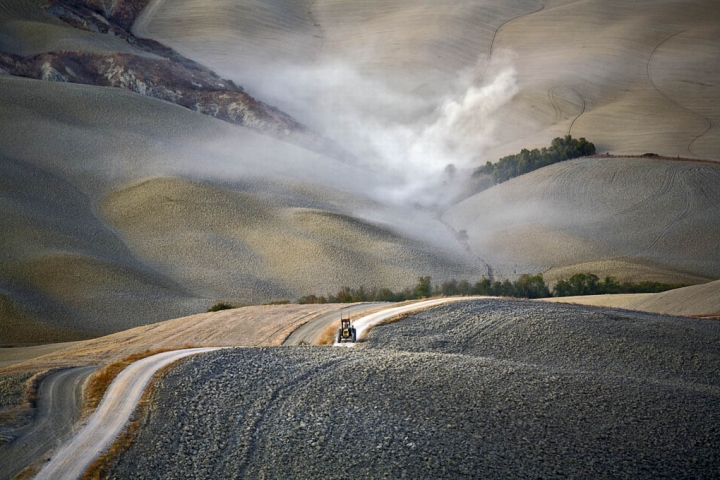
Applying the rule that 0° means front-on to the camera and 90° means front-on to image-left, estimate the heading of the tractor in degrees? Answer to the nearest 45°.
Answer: approximately 0°
